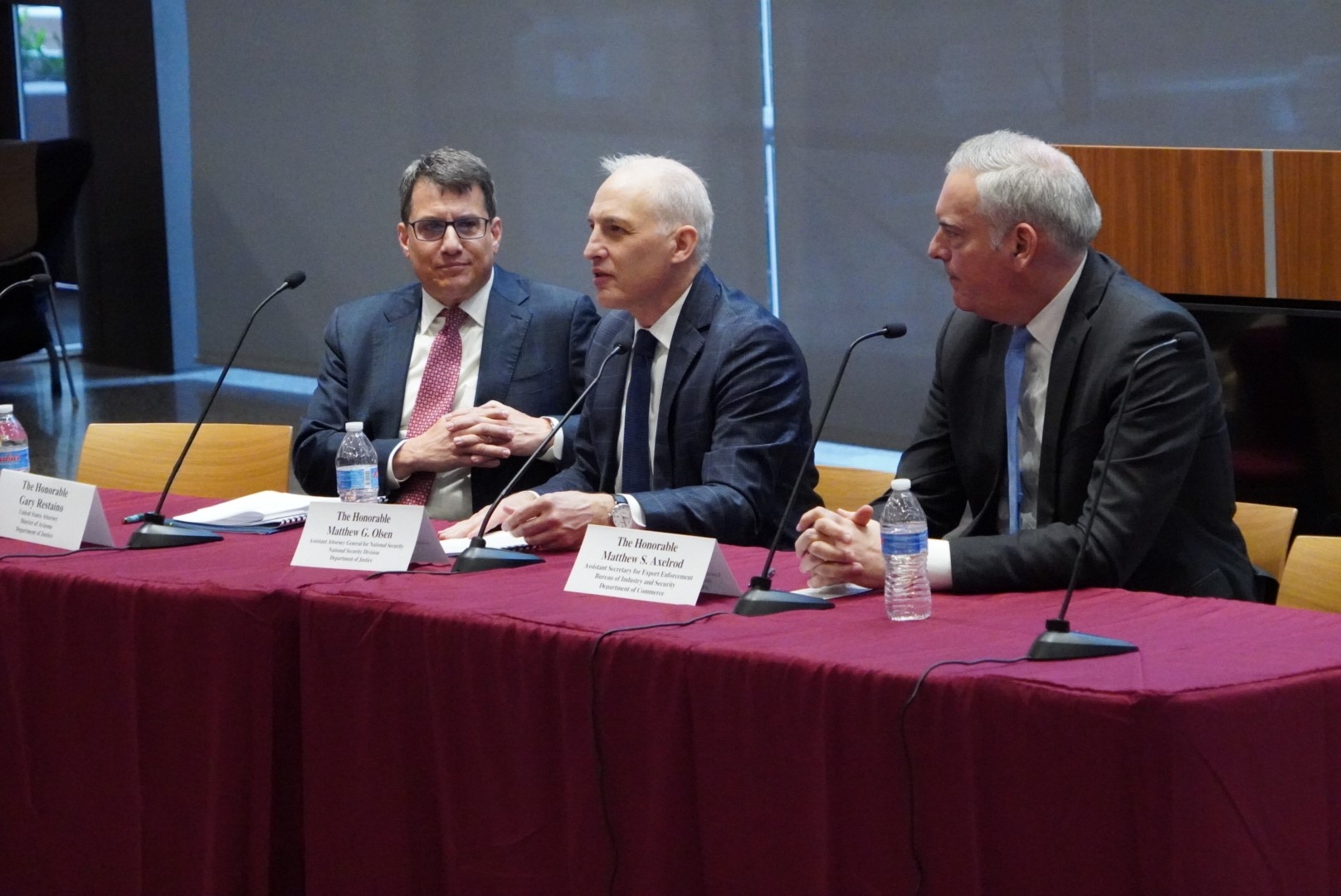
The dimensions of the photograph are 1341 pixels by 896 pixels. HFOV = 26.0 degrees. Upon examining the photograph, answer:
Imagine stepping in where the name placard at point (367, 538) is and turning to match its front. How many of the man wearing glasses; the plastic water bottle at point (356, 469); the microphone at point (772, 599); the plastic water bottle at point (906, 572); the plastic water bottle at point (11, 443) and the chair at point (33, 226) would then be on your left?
2

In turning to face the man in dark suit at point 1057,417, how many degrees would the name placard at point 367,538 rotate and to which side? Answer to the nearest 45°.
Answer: approximately 135° to its left

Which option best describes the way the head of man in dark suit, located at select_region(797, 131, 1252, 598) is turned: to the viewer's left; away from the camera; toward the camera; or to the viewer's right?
to the viewer's left

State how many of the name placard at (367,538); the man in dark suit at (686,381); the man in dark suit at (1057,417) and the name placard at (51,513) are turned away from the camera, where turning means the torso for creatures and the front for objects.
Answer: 0

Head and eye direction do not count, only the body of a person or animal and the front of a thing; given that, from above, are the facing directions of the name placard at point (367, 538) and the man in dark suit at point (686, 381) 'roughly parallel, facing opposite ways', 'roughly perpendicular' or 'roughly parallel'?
roughly parallel

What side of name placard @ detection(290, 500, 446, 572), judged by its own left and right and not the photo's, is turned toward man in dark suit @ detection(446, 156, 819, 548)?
back

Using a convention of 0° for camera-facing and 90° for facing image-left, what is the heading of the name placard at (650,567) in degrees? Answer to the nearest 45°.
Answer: approximately 45°

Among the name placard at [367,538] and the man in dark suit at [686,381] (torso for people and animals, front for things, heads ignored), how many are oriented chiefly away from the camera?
0

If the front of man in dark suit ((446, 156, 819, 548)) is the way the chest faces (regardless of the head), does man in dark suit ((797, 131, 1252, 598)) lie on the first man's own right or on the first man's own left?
on the first man's own left

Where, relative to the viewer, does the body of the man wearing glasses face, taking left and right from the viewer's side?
facing the viewer

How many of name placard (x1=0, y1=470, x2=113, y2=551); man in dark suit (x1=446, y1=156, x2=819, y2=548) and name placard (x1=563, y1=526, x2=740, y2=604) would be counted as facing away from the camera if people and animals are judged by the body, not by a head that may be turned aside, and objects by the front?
0

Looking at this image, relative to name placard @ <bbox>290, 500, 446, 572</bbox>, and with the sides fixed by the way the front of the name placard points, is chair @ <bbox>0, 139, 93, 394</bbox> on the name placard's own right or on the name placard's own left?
on the name placard's own right

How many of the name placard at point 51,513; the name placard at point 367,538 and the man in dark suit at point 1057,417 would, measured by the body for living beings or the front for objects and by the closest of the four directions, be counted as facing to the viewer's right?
0

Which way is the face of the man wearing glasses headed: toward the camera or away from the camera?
toward the camera

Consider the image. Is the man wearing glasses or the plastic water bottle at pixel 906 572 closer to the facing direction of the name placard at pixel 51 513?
the plastic water bottle

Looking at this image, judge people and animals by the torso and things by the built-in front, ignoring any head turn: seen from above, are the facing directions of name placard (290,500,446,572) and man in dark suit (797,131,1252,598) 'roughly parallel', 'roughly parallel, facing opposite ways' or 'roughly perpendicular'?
roughly parallel

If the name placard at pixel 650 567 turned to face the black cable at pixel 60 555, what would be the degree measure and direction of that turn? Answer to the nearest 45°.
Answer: approximately 90° to its right
